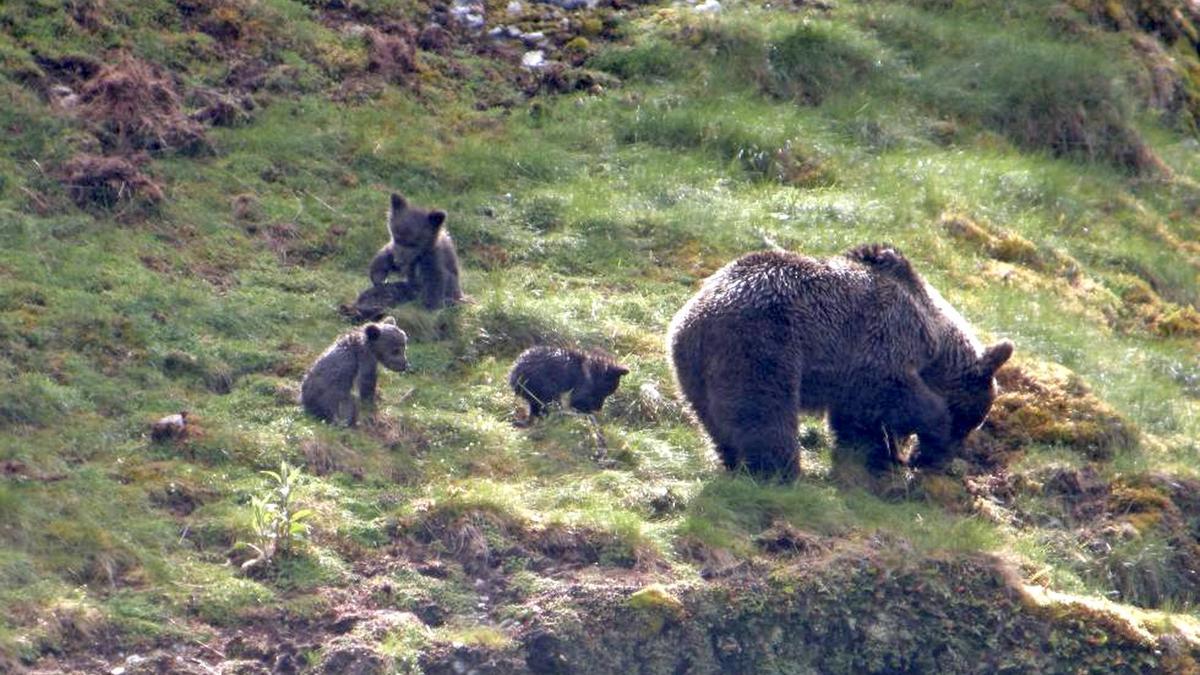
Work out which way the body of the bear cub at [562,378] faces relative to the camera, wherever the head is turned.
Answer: to the viewer's right

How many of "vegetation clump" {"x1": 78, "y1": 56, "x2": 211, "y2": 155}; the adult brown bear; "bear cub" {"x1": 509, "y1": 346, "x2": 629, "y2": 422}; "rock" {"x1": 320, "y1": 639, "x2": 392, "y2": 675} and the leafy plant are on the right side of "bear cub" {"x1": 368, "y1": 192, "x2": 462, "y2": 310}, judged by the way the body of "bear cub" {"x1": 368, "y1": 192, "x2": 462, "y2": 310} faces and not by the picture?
1

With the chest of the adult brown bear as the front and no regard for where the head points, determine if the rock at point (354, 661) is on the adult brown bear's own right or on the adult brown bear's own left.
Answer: on the adult brown bear's own right

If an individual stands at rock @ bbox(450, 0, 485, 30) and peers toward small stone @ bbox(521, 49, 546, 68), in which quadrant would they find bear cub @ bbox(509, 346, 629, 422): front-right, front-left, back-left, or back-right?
front-right

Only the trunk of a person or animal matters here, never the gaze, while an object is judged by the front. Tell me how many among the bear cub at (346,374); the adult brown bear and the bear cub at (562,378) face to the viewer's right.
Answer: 3

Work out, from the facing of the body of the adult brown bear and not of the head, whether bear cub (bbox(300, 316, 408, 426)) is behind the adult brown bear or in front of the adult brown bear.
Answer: behind

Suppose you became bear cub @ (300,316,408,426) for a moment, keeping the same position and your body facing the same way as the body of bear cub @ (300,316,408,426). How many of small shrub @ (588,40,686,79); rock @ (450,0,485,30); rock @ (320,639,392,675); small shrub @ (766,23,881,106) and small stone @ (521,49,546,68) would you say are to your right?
1

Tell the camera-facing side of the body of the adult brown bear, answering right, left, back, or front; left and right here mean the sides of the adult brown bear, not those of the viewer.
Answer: right

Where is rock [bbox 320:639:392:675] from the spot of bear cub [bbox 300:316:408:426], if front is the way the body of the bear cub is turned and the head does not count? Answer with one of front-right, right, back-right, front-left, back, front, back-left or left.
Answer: right

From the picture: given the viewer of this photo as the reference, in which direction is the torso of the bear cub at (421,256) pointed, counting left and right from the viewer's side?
facing the viewer and to the left of the viewer

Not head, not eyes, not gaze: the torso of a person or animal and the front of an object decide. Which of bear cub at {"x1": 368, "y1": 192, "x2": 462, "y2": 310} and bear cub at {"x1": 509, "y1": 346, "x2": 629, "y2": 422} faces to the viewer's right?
bear cub at {"x1": 509, "y1": 346, "x2": 629, "y2": 422}

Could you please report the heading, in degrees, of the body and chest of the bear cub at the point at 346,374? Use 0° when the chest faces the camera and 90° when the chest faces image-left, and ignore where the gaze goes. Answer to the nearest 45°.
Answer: approximately 270°

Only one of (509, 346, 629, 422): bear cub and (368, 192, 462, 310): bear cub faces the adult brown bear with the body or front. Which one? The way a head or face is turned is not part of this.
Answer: (509, 346, 629, 422): bear cub
